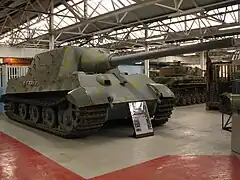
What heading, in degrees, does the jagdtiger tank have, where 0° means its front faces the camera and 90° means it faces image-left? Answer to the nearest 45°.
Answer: approximately 315°
